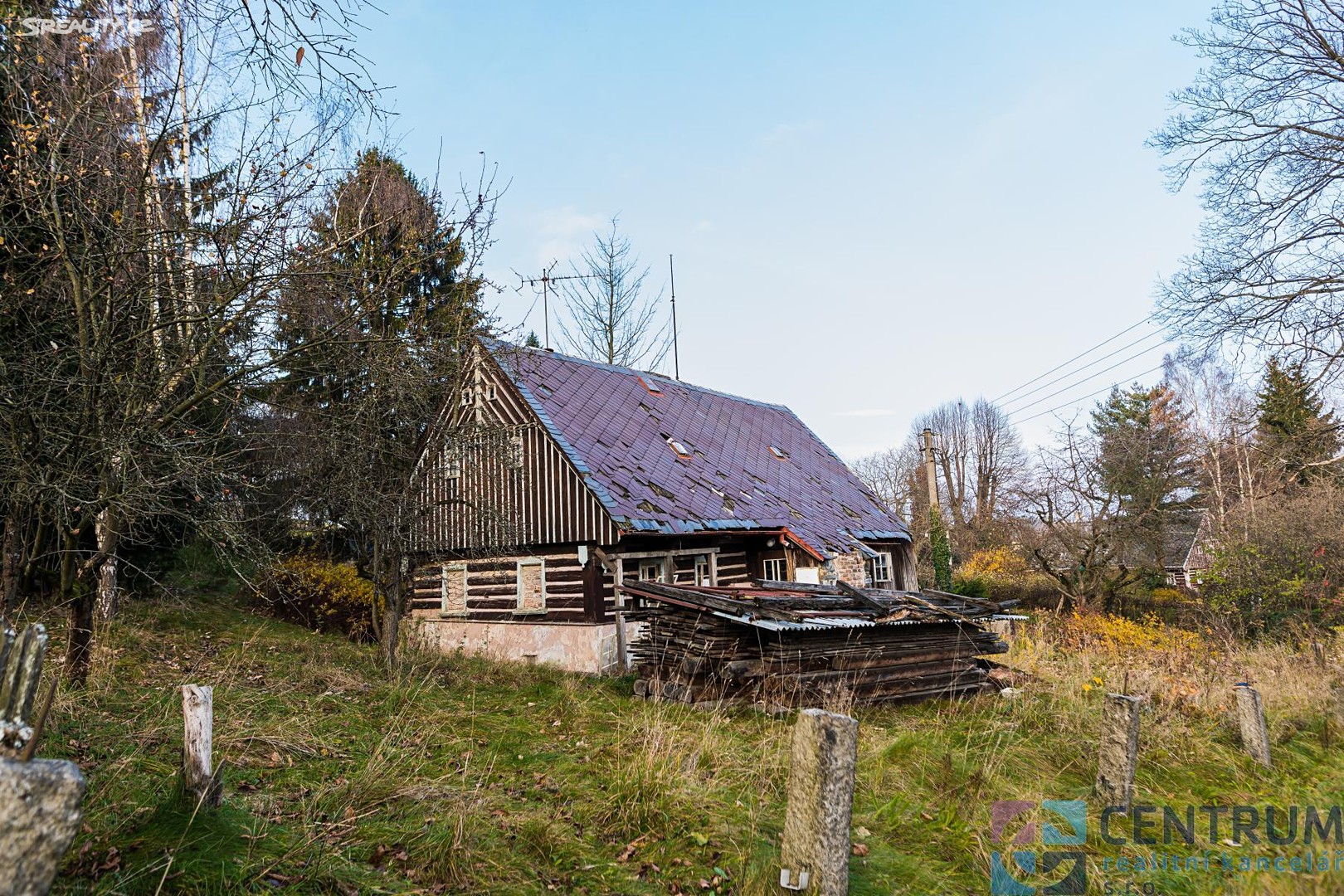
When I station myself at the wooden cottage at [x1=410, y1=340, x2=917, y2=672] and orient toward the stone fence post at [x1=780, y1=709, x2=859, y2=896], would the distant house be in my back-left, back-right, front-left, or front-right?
back-left
